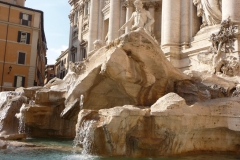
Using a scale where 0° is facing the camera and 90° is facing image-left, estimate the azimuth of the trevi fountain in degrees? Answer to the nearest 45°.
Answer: approximately 45°
